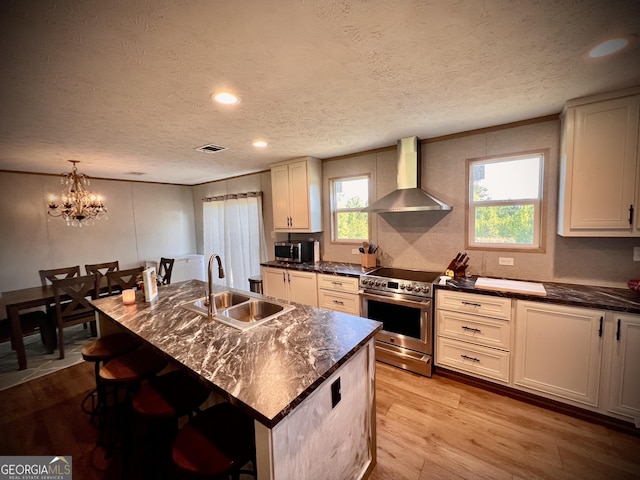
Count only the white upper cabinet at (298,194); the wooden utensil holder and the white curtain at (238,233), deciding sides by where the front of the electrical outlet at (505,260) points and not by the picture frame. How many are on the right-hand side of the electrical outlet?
3

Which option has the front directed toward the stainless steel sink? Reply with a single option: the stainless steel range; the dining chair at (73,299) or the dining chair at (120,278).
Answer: the stainless steel range

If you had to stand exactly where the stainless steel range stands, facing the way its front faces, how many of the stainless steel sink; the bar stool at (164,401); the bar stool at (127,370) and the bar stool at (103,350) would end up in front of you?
4

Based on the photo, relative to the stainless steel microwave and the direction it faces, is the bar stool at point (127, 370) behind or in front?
in front

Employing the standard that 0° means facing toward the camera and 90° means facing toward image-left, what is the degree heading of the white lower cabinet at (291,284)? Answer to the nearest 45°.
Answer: approximately 45°

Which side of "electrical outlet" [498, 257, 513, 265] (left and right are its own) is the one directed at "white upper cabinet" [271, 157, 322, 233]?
right

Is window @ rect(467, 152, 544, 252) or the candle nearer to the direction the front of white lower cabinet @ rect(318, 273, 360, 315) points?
the candle

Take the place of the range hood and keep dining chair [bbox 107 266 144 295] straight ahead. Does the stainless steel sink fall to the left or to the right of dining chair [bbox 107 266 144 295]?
left

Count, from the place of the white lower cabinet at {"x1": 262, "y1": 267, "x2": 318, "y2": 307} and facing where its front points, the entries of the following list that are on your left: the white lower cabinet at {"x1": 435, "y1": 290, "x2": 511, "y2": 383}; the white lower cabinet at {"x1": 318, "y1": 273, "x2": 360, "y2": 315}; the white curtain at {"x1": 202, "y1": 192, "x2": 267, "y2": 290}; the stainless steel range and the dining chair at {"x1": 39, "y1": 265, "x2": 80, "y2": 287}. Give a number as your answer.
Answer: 3

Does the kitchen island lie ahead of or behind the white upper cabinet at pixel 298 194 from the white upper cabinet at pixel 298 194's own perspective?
ahead

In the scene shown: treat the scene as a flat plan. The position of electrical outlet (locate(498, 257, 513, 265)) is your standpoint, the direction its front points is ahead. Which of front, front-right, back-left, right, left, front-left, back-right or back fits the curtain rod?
right
